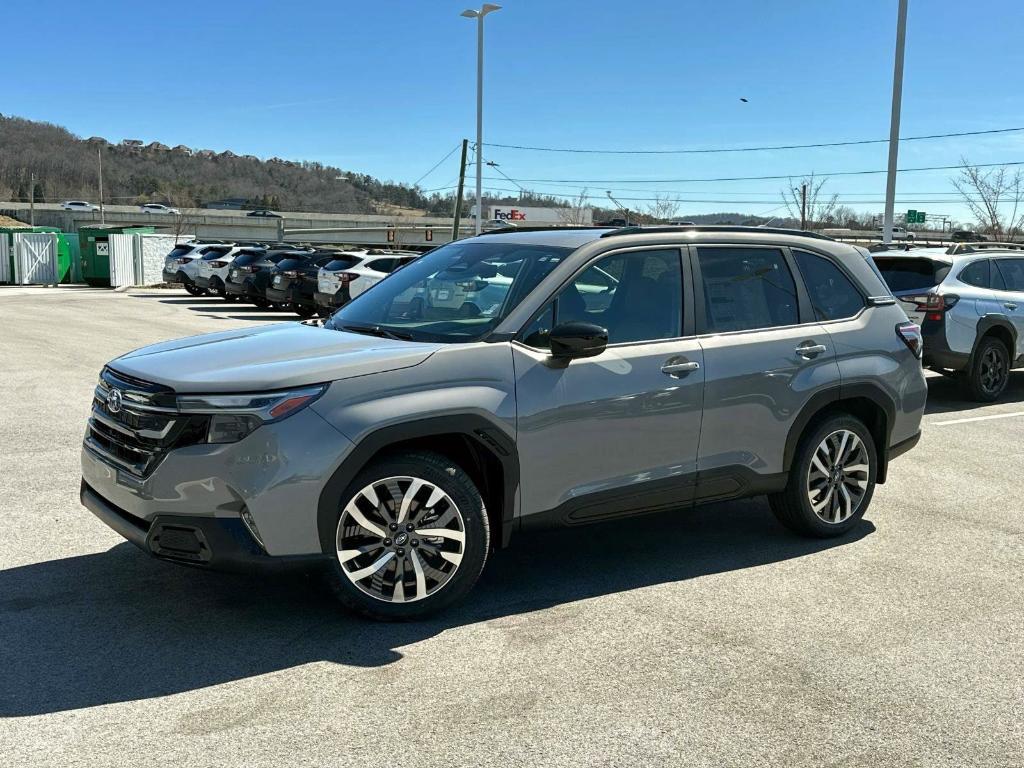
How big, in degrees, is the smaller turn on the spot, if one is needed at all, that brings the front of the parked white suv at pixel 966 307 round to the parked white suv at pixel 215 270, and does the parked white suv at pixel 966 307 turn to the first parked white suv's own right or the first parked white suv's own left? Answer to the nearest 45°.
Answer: approximately 90° to the first parked white suv's own left

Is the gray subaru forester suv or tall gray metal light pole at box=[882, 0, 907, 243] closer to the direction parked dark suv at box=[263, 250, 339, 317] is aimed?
the tall gray metal light pole

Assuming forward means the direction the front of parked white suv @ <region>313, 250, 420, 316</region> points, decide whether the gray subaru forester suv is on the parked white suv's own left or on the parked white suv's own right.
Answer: on the parked white suv's own right

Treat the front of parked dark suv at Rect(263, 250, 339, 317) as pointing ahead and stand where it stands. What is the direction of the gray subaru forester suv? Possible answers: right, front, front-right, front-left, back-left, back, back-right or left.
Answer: back-right

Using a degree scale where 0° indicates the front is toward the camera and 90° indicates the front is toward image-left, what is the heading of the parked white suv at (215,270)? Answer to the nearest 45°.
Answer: approximately 225°

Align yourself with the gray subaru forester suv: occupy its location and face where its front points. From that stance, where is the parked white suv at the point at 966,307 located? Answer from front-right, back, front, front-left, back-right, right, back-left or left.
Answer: back

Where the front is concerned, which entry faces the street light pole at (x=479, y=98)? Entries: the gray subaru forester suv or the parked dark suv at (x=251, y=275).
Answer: the parked dark suv

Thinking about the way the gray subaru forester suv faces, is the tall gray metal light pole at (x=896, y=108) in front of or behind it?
behind

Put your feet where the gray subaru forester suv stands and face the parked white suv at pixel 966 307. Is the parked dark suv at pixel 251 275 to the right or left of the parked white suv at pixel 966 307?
left

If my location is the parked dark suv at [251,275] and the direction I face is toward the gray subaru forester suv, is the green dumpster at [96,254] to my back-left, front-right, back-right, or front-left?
back-right

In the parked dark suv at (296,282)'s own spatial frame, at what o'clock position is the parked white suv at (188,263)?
The parked white suv is roughly at 10 o'clock from the parked dark suv.

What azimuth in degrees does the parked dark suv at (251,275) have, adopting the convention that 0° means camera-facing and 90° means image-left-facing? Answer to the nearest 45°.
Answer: approximately 225°

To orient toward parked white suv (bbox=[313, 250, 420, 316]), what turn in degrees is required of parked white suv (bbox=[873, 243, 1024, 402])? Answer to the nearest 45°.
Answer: approximately 90° to its left

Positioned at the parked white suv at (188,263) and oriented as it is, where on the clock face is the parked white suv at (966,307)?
the parked white suv at (966,307) is roughly at 4 o'clock from the parked white suv at (188,263).
